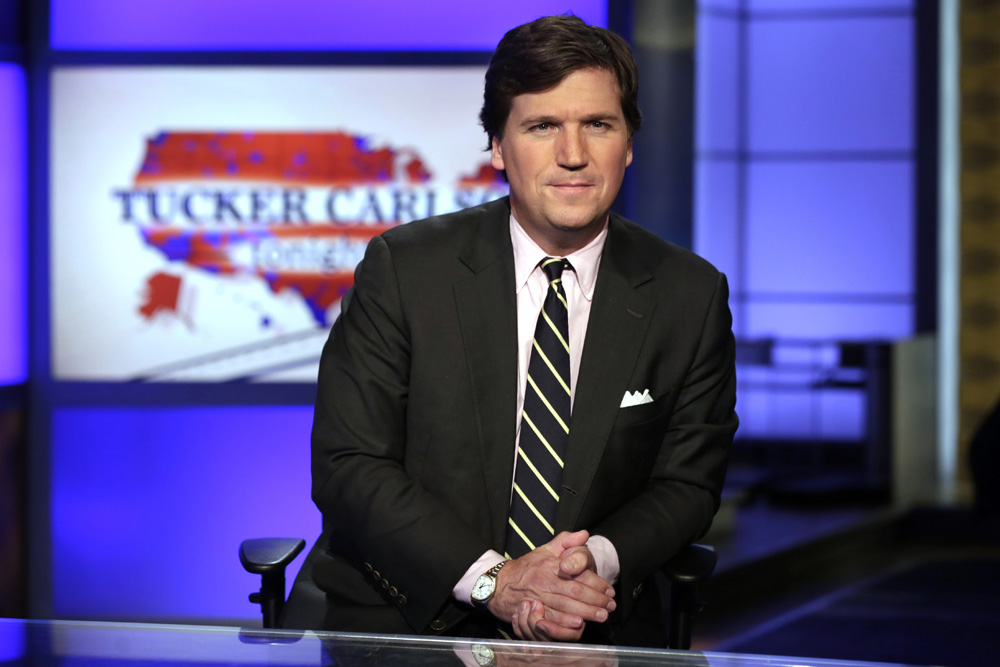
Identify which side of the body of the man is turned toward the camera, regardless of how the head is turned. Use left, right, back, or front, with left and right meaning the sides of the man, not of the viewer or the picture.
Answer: front

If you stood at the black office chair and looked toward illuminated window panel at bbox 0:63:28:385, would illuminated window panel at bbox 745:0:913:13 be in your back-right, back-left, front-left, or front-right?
front-right

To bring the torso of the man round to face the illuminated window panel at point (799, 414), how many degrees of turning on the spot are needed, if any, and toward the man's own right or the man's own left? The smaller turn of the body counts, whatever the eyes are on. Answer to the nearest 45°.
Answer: approximately 180°

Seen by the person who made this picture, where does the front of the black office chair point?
facing the viewer

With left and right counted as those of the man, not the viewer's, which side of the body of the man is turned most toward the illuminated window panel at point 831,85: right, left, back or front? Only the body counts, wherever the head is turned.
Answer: back

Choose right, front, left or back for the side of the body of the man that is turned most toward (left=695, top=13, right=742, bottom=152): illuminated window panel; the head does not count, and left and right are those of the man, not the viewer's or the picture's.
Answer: back

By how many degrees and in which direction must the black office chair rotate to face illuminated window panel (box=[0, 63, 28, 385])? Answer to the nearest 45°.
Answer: approximately 135° to its right

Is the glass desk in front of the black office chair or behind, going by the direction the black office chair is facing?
in front
